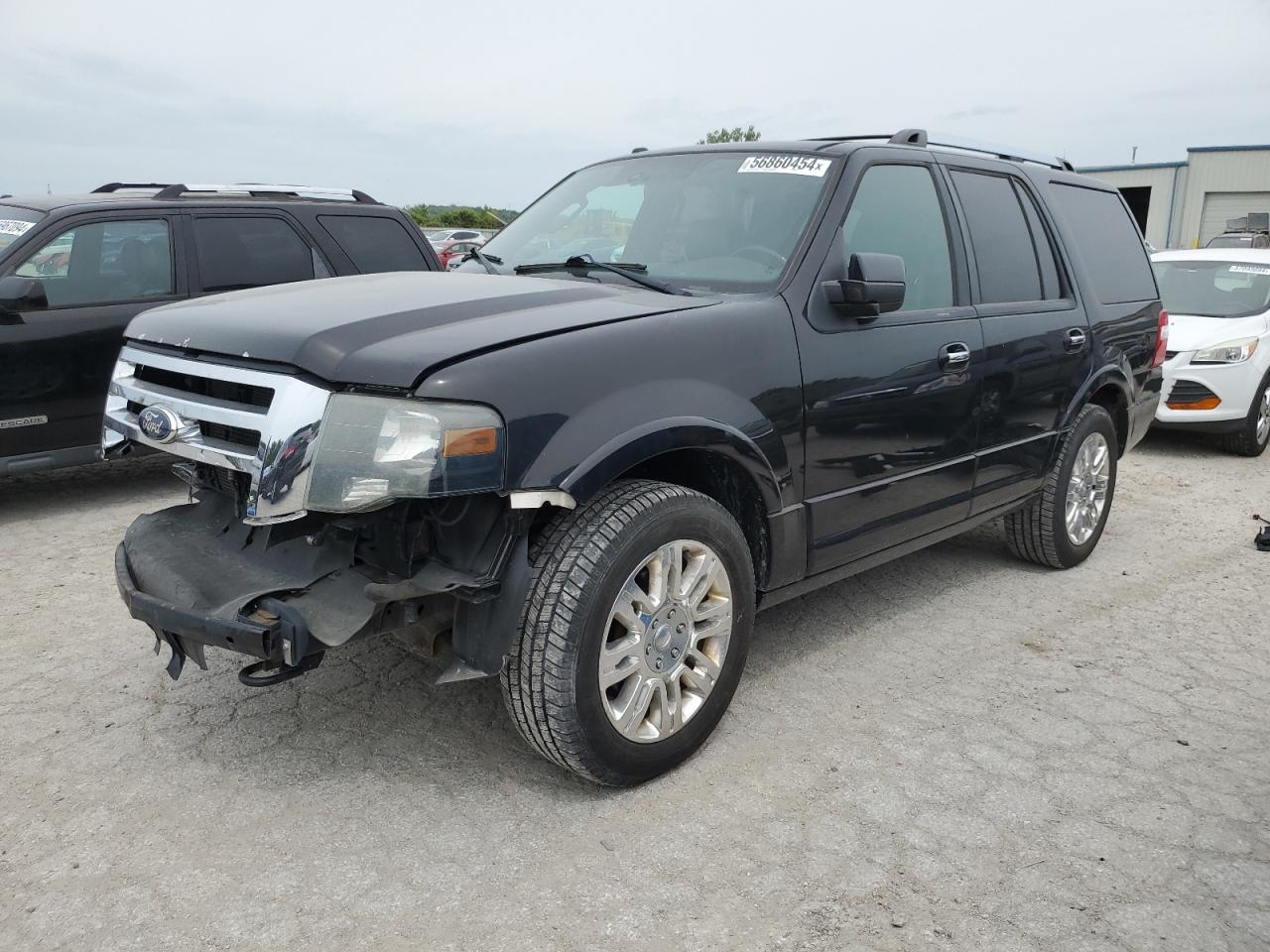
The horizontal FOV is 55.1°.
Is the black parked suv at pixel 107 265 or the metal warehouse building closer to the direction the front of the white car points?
the black parked suv

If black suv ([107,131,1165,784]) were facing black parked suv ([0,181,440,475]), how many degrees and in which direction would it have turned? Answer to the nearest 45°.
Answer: approximately 90° to its right

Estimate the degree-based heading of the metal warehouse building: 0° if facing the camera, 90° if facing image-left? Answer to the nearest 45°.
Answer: approximately 0°

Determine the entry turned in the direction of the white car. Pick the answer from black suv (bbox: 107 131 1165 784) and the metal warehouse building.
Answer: the metal warehouse building

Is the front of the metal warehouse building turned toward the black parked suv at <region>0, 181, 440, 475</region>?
yes

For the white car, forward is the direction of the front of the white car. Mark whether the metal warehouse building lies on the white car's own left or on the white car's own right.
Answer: on the white car's own right

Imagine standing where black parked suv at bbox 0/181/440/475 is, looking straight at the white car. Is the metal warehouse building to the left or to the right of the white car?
left

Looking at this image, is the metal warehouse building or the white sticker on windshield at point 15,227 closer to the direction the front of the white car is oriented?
the white sticker on windshield

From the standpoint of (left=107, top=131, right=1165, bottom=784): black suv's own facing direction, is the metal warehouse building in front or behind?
behind

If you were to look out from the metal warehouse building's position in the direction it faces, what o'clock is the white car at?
The white car is roughly at 12 o'clock from the metal warehouse building.

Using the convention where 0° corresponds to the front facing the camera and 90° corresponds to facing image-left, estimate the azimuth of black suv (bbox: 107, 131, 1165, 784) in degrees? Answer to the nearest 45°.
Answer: approximately 45°

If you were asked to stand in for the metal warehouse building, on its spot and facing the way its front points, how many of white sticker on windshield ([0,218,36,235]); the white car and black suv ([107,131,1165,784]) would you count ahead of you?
3
